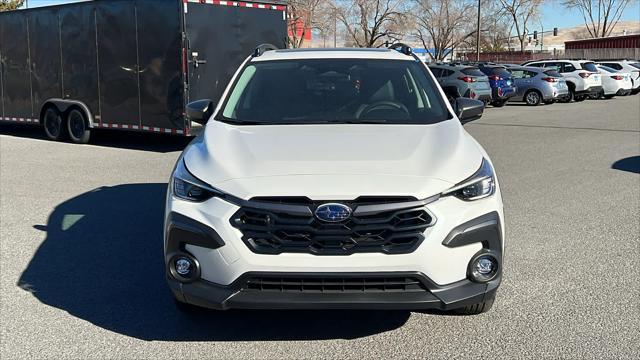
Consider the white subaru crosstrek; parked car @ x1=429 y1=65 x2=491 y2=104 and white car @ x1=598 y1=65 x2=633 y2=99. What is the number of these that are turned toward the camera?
1

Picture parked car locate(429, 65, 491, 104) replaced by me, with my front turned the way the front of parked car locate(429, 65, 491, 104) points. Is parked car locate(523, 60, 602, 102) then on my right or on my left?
on my right

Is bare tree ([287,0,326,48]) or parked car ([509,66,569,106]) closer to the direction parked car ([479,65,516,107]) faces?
the bare tree

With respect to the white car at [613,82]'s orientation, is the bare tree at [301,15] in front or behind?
in front

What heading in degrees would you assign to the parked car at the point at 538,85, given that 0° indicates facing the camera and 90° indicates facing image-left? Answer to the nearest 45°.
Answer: approximately 135°

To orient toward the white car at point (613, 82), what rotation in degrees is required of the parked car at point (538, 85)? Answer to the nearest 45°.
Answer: approximately 90° to its right

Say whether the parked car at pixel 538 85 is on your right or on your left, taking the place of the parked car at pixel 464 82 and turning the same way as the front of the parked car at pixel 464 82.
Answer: on your right

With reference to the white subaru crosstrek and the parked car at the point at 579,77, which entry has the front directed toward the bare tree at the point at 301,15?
the parked car

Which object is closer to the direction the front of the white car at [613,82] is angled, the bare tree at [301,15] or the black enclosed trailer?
the bare tree

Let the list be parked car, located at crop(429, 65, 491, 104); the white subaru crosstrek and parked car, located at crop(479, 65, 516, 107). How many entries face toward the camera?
1

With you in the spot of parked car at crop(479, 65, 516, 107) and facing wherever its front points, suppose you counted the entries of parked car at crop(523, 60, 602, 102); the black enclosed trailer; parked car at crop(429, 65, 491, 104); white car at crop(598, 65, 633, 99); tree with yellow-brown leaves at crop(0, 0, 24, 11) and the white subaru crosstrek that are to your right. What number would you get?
2

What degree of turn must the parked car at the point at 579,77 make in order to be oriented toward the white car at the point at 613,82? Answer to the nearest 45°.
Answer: approximately 90° to its right

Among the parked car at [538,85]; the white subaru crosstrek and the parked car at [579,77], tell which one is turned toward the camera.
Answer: the white subaru crosstrek

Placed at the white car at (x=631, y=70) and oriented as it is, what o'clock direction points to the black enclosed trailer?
The black enclosed trailer is roughly at 8 o'clock from the white car.

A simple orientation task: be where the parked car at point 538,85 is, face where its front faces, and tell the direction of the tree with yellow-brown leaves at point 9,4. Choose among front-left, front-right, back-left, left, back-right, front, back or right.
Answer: front-left

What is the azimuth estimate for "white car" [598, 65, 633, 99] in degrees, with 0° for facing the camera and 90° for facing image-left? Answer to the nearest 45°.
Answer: approximately 135°

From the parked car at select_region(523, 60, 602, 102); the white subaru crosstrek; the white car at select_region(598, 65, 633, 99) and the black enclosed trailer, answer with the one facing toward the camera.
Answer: the white subaru crosstrek

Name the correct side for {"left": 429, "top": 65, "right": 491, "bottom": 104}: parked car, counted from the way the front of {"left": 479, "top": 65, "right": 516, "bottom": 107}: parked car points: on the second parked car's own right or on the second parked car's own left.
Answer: on the second parked car's own left

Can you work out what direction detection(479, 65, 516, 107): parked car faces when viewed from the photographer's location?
facing away from the viewer and to the left of the viewer
